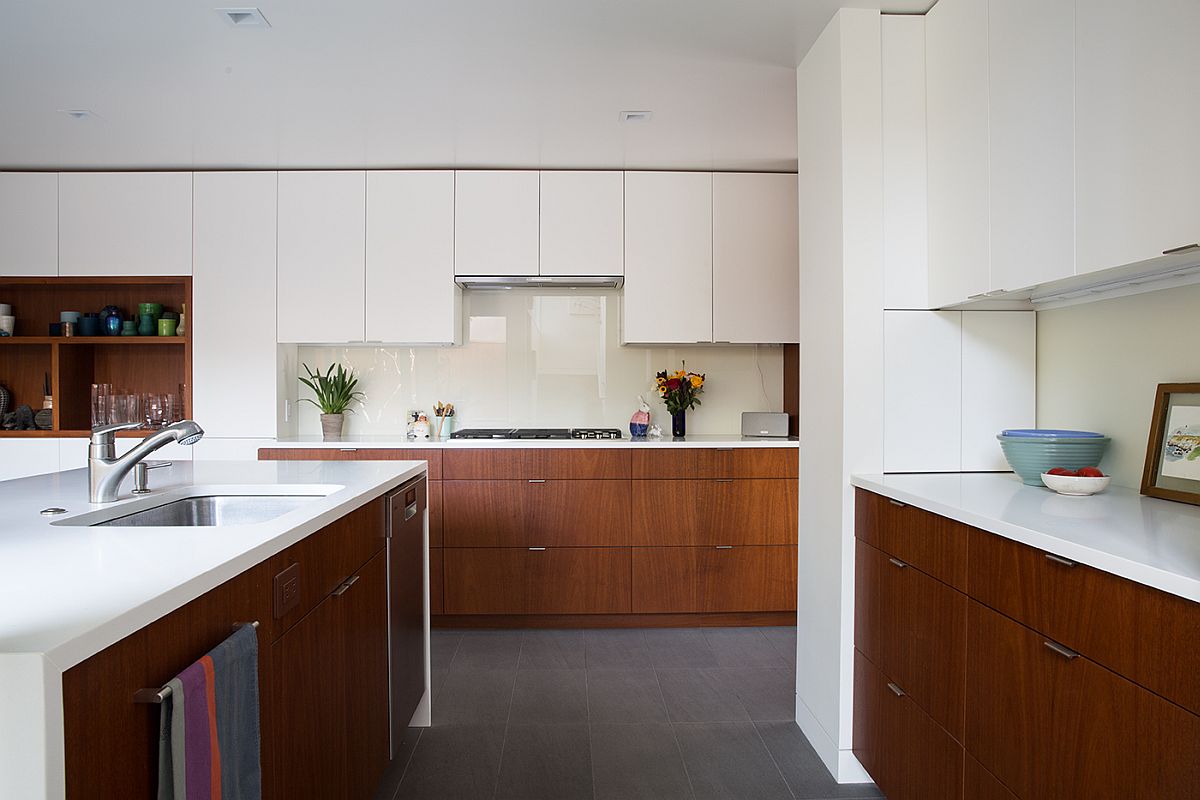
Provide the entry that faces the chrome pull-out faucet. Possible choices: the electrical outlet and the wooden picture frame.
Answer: the wooden picture frame

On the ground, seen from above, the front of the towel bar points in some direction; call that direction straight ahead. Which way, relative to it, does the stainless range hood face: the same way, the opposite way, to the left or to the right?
to the right

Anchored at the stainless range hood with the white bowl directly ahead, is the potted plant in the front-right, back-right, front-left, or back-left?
back-right

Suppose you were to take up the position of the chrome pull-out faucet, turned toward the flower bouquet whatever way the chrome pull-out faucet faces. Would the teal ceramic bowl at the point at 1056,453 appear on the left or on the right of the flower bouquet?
right

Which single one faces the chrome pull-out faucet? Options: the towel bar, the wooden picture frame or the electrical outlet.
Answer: the wooden picture frame

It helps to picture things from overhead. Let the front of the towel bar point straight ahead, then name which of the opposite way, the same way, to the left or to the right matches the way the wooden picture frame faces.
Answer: the opposite way

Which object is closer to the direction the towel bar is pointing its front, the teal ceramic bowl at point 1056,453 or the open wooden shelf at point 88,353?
the teal ceramic bowl

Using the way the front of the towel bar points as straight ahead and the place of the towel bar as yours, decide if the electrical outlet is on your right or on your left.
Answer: on your left

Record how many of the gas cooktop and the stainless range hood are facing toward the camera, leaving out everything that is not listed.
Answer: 2

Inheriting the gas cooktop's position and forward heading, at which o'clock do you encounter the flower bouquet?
The flower bouquet is roughly at 9 o'clock from the gas cooktop.

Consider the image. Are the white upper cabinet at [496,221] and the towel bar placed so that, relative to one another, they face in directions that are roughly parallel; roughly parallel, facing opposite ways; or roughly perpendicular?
roughly perpendicular

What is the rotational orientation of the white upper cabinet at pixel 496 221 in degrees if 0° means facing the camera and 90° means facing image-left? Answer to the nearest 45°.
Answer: approximately 0°

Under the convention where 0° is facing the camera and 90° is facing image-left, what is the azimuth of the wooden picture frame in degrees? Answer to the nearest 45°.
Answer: approximately 45°
